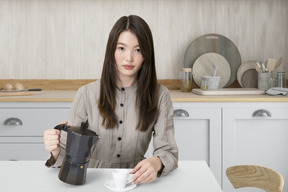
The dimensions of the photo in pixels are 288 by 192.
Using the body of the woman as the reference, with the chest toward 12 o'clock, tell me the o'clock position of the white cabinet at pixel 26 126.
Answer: The white cabinet is roughly at 5 o'clock from the woman.

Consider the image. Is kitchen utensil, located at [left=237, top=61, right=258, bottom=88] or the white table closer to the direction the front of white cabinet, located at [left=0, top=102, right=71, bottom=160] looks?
the white table

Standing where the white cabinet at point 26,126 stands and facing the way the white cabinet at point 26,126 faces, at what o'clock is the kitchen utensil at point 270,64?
The kitchen utensil is roughly at 9 o'clock from the white cabinet.

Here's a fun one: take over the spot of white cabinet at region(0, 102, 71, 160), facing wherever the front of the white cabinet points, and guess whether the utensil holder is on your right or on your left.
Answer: on your left

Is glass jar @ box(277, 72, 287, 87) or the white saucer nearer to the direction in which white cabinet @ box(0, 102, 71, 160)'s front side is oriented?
the white saucer

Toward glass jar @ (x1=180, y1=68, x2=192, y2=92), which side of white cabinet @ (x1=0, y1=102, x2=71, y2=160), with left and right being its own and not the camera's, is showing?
left

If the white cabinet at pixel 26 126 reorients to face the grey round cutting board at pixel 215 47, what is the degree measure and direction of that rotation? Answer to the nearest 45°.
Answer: approximately 90° to its left

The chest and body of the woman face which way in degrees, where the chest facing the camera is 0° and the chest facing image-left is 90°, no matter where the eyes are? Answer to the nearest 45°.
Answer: approximately 0°

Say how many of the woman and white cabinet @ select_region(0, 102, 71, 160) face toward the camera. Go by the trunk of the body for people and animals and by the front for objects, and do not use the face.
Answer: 2

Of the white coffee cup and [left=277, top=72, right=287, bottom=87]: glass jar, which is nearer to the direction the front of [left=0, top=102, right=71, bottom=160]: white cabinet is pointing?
the white coffee cup
